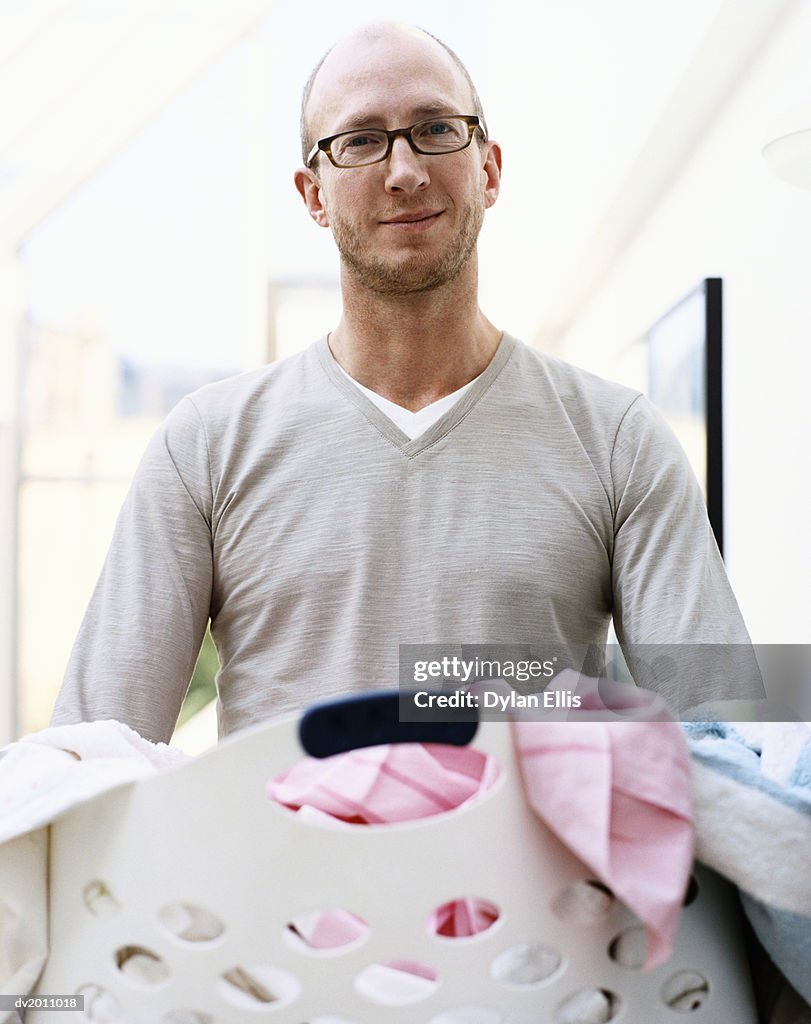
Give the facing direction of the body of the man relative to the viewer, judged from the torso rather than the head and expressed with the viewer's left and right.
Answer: facing the viewer

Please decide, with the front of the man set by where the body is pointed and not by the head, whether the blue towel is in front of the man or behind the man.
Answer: in front

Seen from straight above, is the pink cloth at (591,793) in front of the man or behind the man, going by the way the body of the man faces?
in front

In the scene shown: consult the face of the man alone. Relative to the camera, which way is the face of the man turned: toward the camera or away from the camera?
toward the camera

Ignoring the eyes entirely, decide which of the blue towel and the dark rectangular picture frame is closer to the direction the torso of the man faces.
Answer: the blue towel

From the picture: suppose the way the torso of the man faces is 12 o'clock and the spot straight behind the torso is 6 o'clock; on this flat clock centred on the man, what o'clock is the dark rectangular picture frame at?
The dark rectangular picture frame is roughly at 7 o'clock from the man.
